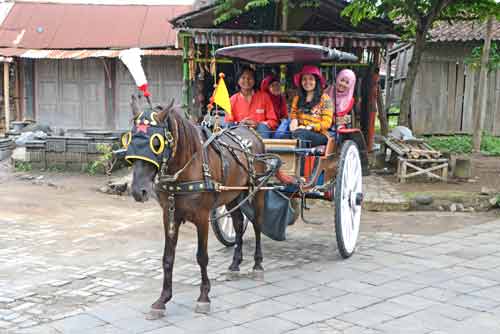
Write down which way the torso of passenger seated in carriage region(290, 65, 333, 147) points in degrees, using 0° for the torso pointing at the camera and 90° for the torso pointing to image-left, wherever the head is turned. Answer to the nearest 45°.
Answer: approximately 45°

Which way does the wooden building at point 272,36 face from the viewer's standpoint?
toward the camera

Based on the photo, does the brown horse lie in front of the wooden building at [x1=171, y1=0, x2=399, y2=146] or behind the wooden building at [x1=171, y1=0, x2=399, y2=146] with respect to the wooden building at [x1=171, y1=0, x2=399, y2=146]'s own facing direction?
in front

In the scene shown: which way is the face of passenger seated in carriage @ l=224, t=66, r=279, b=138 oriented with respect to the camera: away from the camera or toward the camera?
toward the camera

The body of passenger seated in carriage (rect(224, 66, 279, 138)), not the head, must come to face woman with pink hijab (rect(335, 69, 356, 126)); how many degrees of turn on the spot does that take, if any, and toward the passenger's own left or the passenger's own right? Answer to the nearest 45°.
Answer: approximately 90° to the passenger's own left

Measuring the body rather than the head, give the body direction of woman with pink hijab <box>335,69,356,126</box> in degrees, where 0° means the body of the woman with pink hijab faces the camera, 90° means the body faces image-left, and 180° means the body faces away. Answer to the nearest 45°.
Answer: approximately 45°

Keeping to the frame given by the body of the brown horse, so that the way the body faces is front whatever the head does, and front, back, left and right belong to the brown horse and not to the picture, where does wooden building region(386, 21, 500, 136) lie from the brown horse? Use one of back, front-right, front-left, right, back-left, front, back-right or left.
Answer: back

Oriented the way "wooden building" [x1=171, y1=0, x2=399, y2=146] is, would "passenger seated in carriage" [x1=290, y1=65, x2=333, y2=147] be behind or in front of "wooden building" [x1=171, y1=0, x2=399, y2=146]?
in front

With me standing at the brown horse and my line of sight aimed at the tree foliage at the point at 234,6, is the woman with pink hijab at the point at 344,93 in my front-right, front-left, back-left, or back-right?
front-right

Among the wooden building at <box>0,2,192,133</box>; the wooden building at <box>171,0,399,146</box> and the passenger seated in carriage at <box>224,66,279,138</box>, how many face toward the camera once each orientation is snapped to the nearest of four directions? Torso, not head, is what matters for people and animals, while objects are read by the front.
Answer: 3

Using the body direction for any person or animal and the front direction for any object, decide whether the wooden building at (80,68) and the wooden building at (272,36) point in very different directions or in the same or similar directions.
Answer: same or similar directions

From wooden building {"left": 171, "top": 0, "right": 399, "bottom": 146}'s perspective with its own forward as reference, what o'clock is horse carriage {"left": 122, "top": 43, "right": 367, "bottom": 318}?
The horse carriage is roughly at 12 o'clock from the wooden building.

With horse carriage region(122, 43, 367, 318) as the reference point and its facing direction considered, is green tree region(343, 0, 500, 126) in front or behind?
behind

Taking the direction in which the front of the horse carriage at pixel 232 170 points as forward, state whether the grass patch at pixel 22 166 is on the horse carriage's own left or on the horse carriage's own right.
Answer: on the horse carriage's own right

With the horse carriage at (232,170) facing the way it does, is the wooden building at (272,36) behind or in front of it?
behind

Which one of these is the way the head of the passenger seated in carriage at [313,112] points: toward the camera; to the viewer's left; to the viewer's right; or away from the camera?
toward the camera

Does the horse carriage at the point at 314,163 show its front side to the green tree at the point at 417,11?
no

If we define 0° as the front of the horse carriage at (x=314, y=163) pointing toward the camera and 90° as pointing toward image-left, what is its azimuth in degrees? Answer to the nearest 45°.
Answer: approximately 45°

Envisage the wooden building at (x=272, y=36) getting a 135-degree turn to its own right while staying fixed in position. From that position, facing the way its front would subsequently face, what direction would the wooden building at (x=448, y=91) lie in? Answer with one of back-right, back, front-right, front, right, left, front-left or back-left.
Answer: right

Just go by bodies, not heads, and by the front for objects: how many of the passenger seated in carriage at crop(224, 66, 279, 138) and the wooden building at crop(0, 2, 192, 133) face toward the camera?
2

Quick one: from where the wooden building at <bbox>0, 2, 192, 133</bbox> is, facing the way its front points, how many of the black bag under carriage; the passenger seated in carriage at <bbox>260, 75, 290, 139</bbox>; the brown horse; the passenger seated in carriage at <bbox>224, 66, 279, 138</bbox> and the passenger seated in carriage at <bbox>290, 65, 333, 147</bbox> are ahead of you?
5

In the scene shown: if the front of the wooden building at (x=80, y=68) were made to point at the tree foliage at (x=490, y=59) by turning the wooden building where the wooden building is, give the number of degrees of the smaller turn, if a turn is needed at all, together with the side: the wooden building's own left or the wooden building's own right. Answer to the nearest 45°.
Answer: approximately 90° to the wooden building's own left
